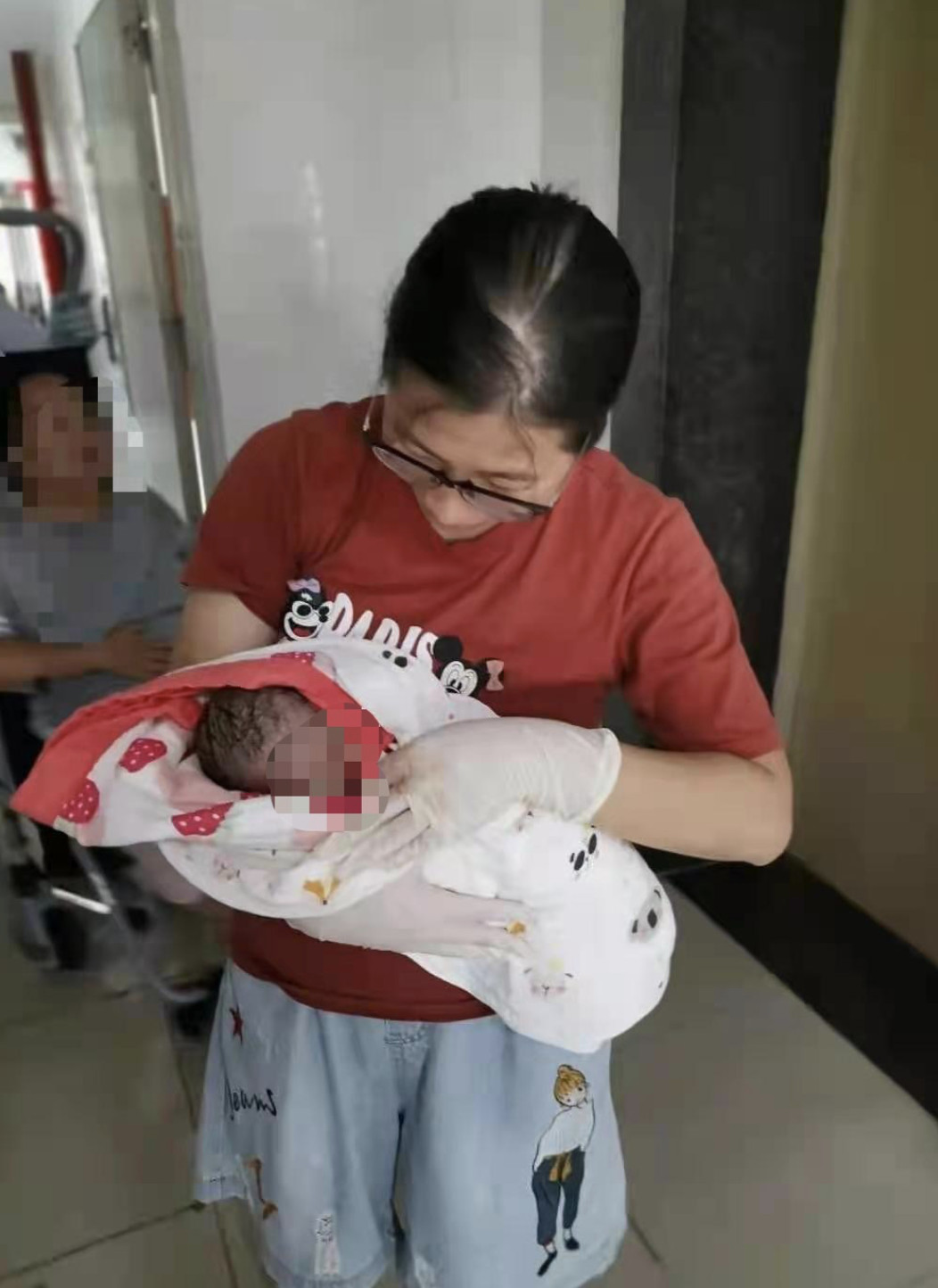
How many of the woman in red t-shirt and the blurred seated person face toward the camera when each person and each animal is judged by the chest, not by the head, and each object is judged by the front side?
2

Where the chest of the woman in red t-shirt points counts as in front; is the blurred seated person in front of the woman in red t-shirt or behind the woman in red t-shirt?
behind

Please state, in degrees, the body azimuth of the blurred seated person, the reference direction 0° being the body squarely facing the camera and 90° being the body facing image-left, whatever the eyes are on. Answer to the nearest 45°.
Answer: approximately 0°

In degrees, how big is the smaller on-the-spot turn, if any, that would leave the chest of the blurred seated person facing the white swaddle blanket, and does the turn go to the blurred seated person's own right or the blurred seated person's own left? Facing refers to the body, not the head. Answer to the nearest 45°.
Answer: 0° — they already face it
